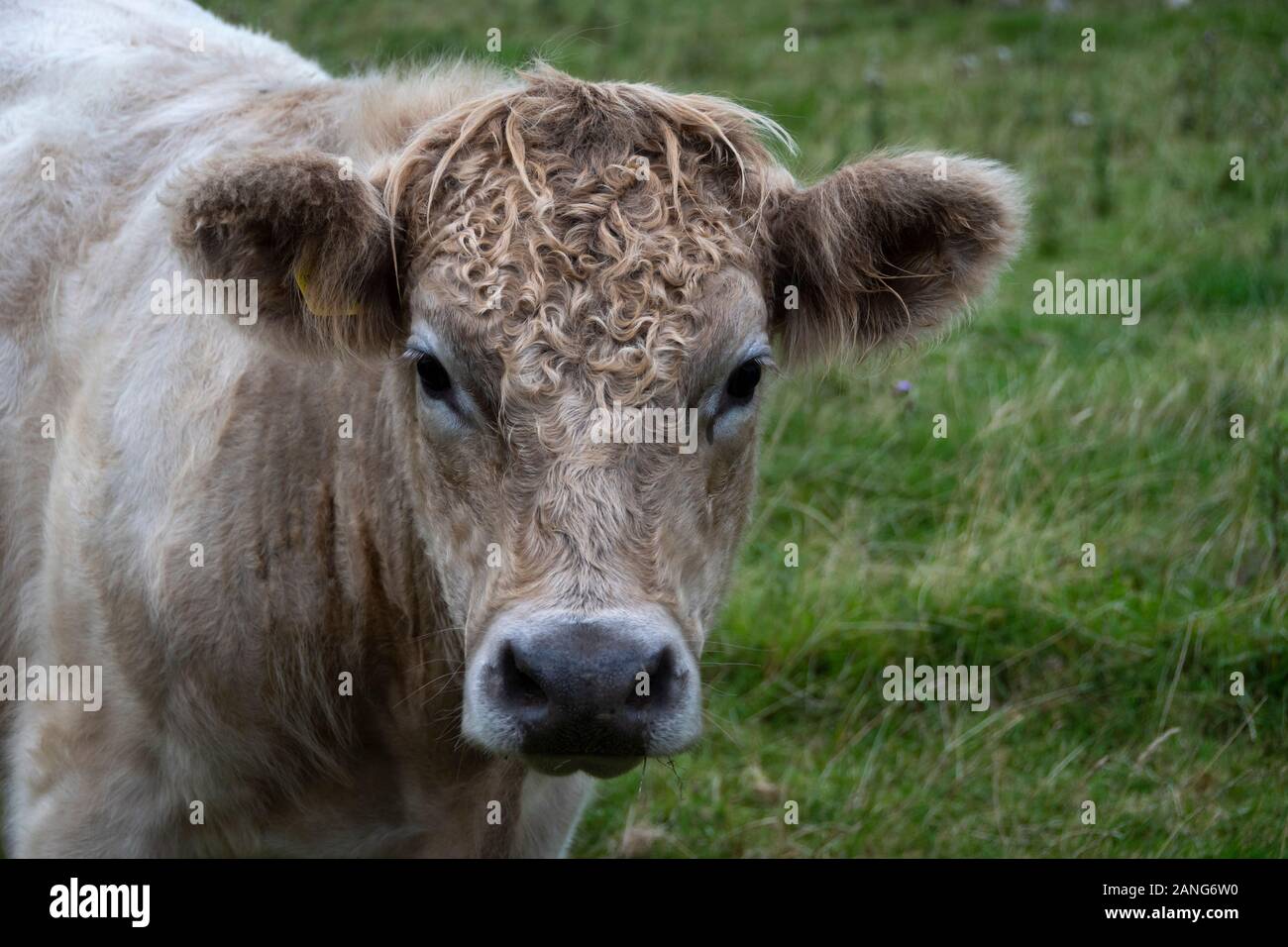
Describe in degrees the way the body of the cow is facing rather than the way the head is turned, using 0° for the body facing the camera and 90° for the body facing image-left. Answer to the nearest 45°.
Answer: approximately 315°
